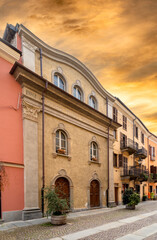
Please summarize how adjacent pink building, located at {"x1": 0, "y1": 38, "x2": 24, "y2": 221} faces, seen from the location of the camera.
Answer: facing the viewer and to the right of the viewer

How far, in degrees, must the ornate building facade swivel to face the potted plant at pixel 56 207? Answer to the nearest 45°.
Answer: approximately 45° to its right

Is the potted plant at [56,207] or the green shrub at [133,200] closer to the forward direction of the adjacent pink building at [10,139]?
the potted plant
